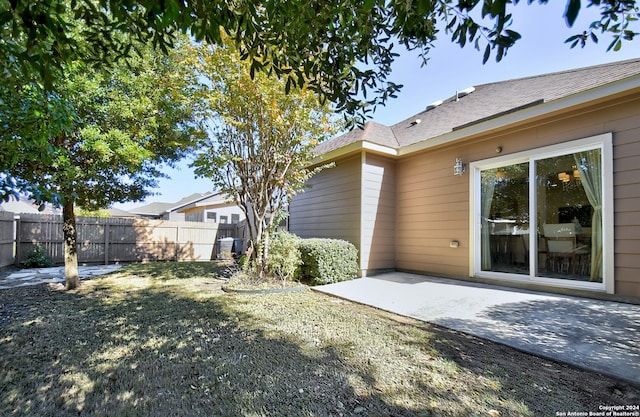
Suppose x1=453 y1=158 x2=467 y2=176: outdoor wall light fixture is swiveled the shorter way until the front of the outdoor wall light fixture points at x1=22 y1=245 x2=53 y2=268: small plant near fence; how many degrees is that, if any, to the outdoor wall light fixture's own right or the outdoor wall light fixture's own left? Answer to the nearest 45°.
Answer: approximately 45° to the outdoor wall light fixture's own right

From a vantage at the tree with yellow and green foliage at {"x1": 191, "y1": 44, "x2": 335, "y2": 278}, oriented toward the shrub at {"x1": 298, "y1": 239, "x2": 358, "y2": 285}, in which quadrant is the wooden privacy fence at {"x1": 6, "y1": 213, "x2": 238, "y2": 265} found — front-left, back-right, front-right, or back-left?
back-left

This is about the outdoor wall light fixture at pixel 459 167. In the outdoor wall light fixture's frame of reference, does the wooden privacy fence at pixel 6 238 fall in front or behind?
in front

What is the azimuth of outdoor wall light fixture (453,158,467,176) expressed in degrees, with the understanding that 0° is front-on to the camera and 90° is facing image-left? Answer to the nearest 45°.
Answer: approximately 45°

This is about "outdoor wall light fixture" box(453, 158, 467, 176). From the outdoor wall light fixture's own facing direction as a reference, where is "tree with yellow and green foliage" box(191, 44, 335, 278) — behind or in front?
in front
